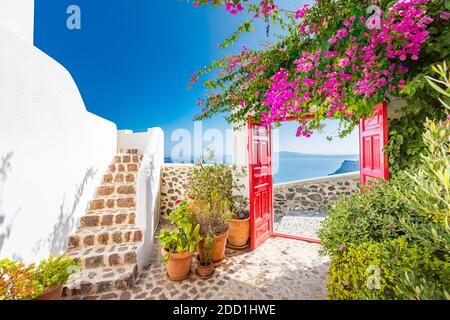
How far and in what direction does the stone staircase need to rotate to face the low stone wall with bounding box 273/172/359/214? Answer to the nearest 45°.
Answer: approximately 90° to its left

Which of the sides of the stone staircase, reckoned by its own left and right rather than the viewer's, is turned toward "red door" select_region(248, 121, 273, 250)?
left

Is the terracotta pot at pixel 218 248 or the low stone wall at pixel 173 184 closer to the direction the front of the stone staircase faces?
the terracotta pot

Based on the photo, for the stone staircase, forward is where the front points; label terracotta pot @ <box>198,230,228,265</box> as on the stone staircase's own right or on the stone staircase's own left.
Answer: on the stone staircase's own left

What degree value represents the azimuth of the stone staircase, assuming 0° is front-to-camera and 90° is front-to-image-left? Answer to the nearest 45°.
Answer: approximately 0°

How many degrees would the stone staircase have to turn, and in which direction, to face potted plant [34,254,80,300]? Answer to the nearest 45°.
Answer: approximately 45° to its right

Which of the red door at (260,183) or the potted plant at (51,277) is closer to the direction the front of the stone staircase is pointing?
the potted plant

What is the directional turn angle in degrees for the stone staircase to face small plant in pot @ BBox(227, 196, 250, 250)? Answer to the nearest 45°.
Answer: approximately 90° to its left

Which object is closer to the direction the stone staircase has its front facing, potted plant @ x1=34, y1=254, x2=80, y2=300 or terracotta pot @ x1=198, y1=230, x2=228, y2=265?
the potted plant
